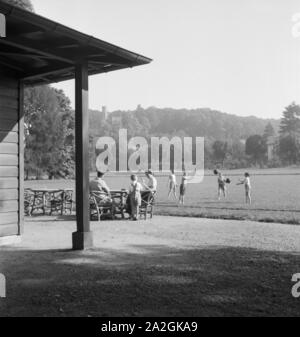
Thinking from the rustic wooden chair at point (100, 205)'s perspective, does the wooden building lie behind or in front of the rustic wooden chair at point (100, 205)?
behind

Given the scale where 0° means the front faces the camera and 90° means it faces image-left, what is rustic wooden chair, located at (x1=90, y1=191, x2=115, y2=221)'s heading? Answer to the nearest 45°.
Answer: approximately 225°

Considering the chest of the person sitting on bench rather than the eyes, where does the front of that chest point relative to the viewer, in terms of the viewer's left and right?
facing away from the viewer and to the right of the viewer

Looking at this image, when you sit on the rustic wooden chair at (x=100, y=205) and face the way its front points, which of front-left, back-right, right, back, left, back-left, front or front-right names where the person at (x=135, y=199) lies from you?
front-right

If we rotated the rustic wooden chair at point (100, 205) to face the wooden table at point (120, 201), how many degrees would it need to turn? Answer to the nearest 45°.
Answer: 0° — it already faces it

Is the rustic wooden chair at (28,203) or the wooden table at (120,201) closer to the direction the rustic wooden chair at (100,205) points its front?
the wooden table

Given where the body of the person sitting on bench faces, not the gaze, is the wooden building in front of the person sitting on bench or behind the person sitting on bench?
behind

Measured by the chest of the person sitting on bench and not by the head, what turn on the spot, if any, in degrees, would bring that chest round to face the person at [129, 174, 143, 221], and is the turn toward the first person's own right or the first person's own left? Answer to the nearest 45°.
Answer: approximately 45° to the first person's own right
